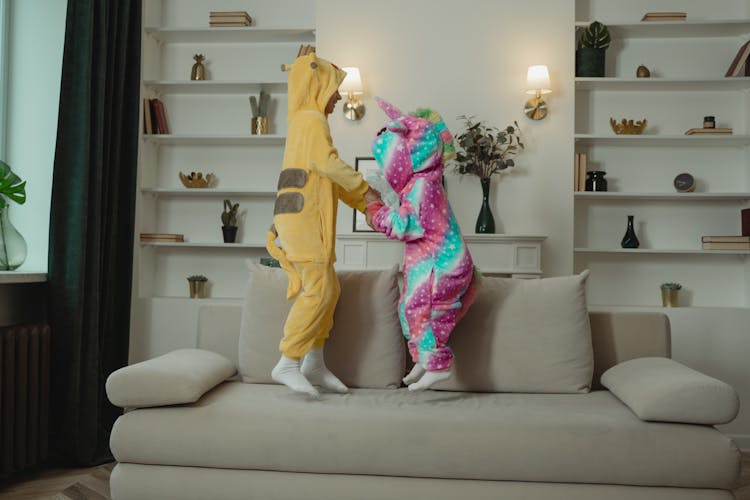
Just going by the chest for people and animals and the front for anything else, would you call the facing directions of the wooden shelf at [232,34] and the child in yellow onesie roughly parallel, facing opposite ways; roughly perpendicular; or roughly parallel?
roughly perpendicular

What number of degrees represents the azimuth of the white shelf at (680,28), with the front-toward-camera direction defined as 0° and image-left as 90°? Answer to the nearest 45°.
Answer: approximately 0°

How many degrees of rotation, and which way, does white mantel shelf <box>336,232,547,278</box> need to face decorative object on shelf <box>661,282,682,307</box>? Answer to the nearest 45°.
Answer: approximately 90° to its left

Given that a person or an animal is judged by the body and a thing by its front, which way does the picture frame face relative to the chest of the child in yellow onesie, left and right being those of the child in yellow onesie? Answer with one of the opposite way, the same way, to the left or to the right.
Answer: to the right

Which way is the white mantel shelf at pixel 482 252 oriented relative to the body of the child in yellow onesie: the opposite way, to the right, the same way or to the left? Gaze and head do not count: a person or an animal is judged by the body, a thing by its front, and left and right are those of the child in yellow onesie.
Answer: to the right

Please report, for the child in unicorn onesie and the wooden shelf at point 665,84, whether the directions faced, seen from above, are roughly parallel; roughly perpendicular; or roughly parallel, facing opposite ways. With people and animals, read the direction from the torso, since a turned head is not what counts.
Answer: roughly perpendicular

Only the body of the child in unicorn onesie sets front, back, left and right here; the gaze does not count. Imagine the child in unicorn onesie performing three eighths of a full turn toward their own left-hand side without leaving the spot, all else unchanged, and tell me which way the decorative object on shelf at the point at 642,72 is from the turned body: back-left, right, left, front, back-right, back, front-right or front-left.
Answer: left

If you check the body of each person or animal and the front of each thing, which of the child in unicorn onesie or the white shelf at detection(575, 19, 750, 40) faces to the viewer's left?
the child in unicorn onesie

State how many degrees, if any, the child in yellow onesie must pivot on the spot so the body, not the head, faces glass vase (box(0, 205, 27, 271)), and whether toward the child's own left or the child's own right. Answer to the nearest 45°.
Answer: approximately 135° to the child's own left

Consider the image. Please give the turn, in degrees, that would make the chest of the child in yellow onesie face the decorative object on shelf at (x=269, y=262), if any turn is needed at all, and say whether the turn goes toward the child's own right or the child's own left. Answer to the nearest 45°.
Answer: approximately 90° to the child's own left

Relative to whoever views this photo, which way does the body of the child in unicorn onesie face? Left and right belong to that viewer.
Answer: facing to the left of the viewer

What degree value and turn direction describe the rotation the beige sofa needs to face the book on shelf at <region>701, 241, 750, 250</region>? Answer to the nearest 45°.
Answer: approximately 135° to its left

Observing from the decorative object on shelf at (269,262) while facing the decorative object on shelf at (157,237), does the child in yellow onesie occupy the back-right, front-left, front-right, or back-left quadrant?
back-left

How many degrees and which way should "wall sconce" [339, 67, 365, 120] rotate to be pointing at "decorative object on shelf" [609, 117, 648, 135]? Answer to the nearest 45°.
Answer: approximately 90° to its left

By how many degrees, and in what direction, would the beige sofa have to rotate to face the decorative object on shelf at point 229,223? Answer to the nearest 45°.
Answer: approximately 135° to its right

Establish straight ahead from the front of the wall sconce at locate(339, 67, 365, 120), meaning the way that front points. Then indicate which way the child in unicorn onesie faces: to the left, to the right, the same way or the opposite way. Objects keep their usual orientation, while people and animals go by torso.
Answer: to the right

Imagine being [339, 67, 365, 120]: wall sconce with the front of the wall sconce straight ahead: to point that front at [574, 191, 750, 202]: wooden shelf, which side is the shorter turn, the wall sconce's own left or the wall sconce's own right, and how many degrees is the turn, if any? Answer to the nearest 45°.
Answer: approximately 90° to the wall sconce's own left

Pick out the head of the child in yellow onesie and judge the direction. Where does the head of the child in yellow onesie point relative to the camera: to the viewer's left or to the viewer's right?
to the viewer's right
